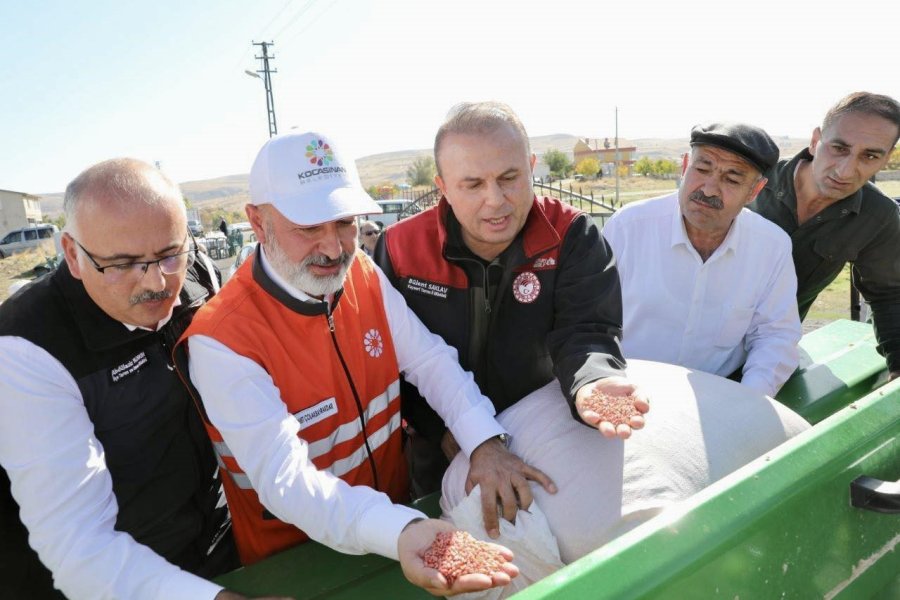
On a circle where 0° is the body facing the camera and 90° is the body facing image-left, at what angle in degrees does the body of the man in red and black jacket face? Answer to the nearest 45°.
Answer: approximately 0°

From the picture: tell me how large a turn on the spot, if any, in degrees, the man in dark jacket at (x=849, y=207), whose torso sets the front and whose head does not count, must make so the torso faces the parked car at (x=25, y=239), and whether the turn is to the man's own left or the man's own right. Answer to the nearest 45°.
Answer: approximately 45° to the man's own right

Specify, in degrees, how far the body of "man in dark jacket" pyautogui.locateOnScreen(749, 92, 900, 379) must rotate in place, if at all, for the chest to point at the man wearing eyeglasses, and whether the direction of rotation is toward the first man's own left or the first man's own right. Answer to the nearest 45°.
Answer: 0° — they already face them

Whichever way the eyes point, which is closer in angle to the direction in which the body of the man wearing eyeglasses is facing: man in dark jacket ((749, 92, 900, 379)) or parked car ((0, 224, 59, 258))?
the man in dark jacket

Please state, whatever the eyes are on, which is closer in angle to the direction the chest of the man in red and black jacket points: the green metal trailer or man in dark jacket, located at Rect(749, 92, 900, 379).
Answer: the green metal trailer

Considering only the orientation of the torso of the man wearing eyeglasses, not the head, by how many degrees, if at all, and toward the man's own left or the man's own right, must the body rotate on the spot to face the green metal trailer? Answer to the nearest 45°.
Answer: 0° — they already face it
